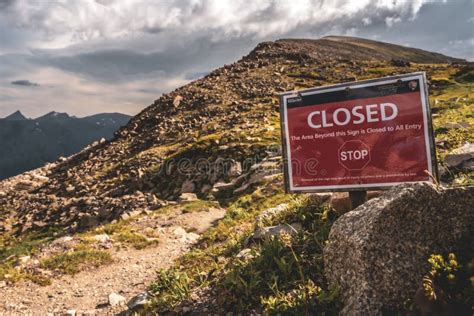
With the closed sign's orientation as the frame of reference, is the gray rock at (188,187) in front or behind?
behind

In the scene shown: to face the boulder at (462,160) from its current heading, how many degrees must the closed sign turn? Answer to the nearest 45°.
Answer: approximately 135° to its left

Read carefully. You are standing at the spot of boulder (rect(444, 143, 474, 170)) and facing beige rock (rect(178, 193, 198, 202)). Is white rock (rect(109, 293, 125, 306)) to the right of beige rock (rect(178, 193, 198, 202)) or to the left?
left

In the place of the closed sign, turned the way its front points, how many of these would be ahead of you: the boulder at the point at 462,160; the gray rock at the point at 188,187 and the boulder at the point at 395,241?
1

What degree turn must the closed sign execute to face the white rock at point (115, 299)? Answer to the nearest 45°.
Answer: approximately 90° to its right

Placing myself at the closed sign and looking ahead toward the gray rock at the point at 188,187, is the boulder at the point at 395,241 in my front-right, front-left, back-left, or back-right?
back-left

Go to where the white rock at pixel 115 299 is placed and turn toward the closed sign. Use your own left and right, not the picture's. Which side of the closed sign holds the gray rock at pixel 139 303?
right

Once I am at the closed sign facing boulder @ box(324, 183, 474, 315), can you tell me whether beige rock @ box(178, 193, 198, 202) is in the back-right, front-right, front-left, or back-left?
back-right

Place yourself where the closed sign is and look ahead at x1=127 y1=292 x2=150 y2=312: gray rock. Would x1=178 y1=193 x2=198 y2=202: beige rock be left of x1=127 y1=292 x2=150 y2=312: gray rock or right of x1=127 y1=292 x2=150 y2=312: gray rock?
right

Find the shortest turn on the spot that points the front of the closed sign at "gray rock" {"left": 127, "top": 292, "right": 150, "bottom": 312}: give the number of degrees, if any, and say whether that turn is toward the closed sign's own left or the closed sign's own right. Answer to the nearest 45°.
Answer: approximately 90° to the closed sign's own right

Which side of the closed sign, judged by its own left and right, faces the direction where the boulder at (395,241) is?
front

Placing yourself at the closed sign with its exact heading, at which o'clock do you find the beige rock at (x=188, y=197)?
The beige rock is roughly at 5 o'clock from the closed sign.

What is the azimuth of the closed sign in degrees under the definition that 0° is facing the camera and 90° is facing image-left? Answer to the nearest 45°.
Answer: approximately 0°
